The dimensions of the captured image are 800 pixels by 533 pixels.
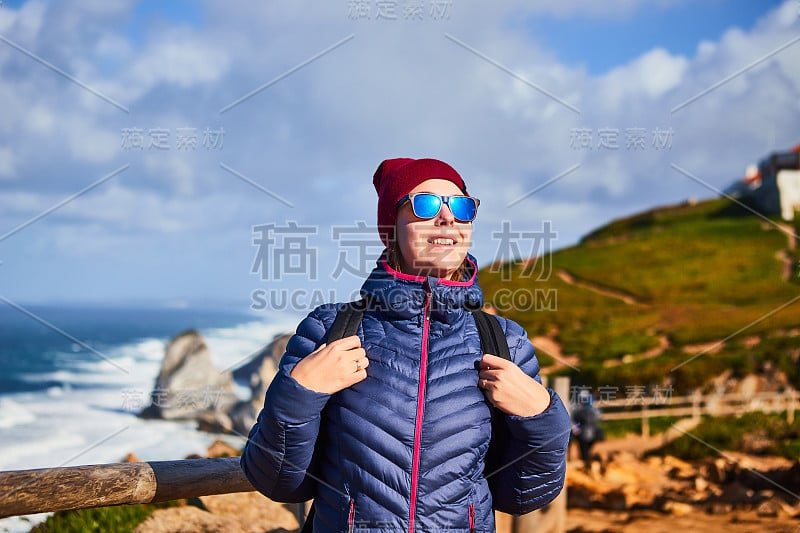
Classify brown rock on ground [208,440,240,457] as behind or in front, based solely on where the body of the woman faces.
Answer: behind

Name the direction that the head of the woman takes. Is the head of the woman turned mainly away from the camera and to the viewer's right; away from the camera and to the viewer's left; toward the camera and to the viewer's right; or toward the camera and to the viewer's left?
toward the camera and to the viewer's right

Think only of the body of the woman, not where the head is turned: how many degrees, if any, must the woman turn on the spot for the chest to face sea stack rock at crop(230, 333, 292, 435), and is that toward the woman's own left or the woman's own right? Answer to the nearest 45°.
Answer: approximately 180°

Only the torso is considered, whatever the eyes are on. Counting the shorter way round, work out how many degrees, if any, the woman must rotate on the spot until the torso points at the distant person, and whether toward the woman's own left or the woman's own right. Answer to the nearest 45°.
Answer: approximately 180°

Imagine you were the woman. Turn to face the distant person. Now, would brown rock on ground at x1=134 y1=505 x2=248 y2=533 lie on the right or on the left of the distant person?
left

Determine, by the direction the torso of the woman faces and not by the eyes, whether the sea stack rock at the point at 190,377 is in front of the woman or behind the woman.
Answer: behind

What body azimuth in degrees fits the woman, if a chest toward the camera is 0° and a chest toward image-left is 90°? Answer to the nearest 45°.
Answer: approximately 0°
